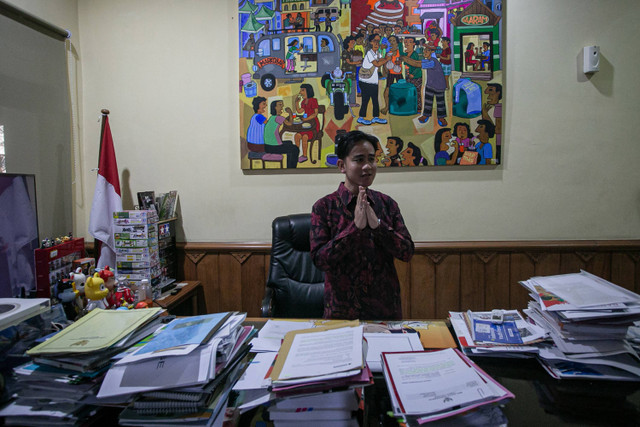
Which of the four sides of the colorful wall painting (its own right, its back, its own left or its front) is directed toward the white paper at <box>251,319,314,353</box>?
front

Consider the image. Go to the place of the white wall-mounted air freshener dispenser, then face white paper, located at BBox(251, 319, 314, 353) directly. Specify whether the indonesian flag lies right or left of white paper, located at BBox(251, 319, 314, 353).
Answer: right

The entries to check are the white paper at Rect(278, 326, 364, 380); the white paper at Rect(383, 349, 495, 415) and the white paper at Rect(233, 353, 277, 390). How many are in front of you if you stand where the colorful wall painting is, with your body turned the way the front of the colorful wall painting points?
3

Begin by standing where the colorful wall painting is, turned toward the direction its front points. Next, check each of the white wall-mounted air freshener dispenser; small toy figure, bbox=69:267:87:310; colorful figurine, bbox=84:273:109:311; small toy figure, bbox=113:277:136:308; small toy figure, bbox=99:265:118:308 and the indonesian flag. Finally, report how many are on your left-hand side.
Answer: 1

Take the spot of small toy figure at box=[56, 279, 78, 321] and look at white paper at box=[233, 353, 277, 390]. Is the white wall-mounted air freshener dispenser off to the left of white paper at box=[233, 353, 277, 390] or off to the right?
left

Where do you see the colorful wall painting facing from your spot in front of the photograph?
facing the viewer

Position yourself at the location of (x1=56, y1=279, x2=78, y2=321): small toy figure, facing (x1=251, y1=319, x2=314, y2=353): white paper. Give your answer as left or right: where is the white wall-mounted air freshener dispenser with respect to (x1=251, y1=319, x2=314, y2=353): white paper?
left

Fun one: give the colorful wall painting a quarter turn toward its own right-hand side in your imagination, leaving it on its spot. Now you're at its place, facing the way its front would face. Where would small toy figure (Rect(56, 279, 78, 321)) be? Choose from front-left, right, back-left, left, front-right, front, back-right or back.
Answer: front-left

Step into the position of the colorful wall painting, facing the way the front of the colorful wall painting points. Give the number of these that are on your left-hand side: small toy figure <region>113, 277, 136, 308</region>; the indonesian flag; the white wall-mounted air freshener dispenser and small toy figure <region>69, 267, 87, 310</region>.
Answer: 1

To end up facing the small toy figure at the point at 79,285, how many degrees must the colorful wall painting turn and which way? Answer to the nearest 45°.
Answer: approximately 45° to its right

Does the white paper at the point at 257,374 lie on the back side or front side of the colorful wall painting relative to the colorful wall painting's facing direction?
on the front side

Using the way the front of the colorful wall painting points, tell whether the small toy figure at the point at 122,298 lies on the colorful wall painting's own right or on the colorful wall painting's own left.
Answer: on the colorful wall painting's own right

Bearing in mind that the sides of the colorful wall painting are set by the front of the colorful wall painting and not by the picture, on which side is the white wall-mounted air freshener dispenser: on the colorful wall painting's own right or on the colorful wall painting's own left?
on the colorful wall painting's own left

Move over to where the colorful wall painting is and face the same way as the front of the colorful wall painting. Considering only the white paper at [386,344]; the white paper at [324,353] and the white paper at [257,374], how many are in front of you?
3

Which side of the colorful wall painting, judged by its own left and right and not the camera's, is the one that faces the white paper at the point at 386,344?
front

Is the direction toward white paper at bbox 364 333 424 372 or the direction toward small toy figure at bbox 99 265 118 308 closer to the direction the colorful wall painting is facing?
the white paper

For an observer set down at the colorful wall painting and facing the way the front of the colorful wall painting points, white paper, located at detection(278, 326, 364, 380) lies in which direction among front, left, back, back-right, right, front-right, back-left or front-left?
front
